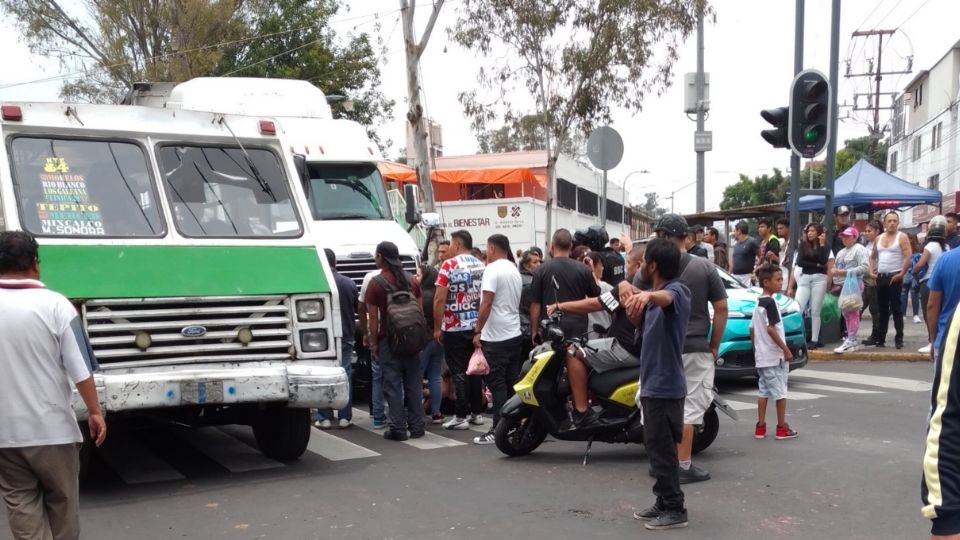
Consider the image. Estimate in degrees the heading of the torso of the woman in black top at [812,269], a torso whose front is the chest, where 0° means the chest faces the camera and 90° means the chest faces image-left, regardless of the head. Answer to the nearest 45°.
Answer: approximately 0°

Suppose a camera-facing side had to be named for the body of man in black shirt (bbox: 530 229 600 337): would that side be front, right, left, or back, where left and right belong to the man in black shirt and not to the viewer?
back

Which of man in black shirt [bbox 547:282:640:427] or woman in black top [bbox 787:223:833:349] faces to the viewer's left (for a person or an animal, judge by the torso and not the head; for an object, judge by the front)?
the man in black shirt

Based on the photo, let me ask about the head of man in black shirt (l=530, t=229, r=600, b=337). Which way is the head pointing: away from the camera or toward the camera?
away from the camera

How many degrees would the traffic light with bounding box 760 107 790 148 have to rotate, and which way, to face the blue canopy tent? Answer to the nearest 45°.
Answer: approximately 90° to its right

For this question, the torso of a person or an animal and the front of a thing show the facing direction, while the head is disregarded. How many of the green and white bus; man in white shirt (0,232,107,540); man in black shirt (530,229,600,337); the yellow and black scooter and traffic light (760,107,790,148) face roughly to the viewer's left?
2

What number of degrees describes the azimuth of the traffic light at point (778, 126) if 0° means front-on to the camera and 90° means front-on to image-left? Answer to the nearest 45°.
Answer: approximately 90°

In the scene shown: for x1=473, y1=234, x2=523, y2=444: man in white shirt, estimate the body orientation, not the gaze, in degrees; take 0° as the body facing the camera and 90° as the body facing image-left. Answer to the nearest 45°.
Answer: approximately 135°

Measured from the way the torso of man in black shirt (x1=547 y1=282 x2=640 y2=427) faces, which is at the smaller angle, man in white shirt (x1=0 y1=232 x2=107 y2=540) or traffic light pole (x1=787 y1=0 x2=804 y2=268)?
the man in white shirt

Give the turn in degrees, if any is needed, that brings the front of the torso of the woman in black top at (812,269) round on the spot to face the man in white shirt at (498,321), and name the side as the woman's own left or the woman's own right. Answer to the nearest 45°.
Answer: approximately 45° to the woman's own right
